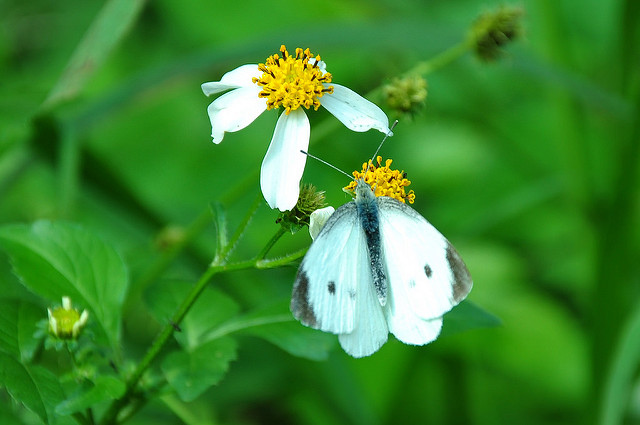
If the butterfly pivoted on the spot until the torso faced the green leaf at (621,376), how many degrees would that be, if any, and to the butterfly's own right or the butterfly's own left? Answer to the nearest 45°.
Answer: approximately 45° to the butterfly's own right

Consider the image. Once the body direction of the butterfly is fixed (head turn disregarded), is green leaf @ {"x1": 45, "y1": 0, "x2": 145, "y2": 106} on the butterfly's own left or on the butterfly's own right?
on the butterfly's own left

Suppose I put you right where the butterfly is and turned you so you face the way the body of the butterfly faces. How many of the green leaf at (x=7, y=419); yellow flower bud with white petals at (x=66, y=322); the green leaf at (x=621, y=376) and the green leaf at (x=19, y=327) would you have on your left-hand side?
3

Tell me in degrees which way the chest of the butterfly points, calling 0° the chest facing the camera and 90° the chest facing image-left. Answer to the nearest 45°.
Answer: approximately 180°

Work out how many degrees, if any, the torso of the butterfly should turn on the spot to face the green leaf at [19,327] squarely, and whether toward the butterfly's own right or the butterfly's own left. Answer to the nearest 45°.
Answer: approximately 90° to the butterfly's own left
